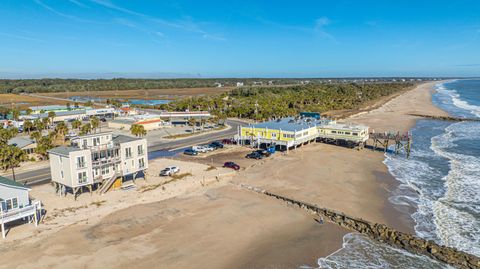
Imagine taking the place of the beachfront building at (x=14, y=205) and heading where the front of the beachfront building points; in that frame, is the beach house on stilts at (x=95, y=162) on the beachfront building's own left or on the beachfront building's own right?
on the beachfront building's own left

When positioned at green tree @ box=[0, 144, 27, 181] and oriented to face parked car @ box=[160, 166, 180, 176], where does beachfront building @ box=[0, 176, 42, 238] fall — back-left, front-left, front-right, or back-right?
front-right

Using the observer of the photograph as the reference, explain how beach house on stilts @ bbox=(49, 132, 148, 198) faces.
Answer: facing the viewer and to the right of the viewer

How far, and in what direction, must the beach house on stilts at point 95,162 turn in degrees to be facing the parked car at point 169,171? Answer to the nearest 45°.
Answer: approximately 90° to its left

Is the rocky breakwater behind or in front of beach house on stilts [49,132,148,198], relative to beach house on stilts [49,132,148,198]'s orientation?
in front

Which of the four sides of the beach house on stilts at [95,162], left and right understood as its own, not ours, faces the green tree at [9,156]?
back

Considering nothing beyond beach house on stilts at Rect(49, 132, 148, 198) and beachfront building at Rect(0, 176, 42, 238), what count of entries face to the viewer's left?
0

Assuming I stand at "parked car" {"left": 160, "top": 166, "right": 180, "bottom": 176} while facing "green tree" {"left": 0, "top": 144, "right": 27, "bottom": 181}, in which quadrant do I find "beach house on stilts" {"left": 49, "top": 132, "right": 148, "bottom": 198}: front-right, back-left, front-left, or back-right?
front-left

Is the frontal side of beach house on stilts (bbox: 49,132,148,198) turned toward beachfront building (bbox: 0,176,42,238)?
no

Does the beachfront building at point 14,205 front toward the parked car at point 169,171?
no

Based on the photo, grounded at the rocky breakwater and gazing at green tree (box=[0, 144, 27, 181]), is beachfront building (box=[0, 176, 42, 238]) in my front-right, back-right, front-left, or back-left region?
front-left

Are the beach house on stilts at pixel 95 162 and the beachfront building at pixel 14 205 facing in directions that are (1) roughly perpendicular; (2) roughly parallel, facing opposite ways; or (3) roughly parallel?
roughly parallel

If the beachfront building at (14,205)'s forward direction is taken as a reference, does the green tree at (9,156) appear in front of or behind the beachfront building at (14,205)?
behind

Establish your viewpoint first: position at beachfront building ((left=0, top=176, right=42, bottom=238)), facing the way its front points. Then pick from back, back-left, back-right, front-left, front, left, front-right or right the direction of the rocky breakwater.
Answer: front
